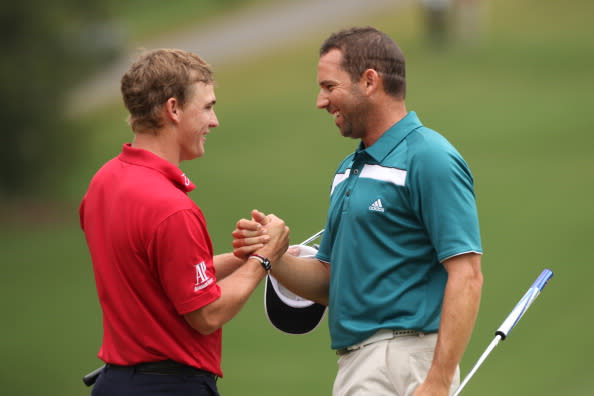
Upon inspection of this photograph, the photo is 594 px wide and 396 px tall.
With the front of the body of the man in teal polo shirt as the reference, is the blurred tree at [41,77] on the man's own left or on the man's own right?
on the man's own right

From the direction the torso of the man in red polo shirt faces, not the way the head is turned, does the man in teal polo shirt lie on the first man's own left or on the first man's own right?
on the first man's own right

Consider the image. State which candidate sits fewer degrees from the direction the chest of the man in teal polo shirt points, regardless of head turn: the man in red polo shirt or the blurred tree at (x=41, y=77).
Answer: the man in red polo shirt

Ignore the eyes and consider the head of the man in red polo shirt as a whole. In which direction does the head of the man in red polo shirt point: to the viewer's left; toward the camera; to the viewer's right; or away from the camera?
to the viewer's right

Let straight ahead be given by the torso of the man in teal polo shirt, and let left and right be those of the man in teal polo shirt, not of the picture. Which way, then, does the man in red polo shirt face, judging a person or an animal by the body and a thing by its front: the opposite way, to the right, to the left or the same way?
the opposite way

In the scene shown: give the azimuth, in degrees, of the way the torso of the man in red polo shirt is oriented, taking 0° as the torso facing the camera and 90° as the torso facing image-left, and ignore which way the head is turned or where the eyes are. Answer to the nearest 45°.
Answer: approximately 225°

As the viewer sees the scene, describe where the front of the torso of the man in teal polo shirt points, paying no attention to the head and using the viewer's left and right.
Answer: facing the viewer and to the left of the viewer

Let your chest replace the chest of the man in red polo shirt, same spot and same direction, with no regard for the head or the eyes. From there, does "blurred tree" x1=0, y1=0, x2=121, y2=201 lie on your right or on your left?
on your left

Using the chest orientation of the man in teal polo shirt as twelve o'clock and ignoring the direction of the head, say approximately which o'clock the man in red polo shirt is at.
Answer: The man in red polo shirt is roughly at 1 o'clock from the man in teal polo shirt.

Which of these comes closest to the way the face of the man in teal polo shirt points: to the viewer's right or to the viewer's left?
to the viewer's left
